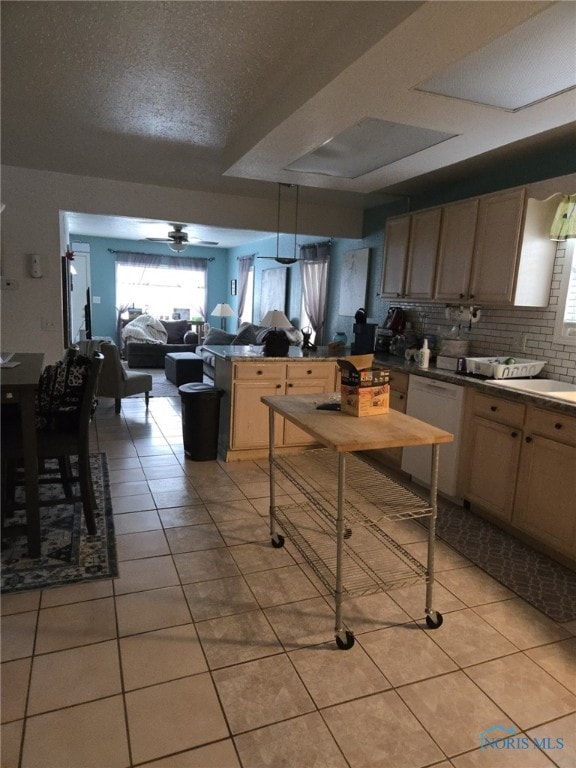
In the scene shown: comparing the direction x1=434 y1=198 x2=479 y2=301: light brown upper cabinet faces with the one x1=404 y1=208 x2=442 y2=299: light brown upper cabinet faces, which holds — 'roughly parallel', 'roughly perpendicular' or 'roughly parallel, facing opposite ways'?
roughly parallel

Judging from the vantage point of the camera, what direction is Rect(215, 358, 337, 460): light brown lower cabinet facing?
facing the viewer

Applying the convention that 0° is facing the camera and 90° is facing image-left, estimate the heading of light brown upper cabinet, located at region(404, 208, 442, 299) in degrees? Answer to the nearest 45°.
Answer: approximately 45°

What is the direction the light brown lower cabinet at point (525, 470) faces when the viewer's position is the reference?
facing the viewer and to the left of the viewer

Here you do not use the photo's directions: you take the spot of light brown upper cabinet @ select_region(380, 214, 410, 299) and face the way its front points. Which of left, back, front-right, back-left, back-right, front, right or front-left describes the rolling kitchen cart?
front-left

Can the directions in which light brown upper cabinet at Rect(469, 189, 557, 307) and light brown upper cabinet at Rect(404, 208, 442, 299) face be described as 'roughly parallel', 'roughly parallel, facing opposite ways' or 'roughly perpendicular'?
roughly parallel

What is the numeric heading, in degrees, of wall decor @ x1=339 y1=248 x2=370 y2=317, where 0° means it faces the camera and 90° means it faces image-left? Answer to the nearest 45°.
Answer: approximately 45°

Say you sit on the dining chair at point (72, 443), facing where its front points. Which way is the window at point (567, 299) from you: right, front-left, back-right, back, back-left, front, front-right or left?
back

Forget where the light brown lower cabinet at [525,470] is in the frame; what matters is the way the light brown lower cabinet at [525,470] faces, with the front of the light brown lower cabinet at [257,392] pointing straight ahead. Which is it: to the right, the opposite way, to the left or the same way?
to the right

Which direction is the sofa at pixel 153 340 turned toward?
toward the camera

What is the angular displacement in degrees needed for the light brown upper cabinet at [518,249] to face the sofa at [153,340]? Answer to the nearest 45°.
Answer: approximately 90° to its right

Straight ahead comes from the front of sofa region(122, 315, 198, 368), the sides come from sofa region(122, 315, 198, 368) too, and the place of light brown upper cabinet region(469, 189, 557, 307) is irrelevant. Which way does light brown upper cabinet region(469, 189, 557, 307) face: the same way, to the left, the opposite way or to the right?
to the right

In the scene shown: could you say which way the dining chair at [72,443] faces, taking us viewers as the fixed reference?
facing to the left of the viewer

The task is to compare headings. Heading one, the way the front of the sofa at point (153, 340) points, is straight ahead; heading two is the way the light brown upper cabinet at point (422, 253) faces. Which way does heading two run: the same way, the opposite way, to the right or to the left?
to the right

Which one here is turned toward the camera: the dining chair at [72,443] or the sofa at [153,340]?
the sofa

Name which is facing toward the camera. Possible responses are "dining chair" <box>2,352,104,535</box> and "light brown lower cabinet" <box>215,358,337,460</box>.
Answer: the light brown lower cabinet

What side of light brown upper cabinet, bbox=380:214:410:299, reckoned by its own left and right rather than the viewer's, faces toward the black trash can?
front

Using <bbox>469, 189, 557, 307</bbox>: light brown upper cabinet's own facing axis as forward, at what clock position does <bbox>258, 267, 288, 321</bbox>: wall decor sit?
The wall decor is roughly at 3 o'clock from the light brown upper cabinet.

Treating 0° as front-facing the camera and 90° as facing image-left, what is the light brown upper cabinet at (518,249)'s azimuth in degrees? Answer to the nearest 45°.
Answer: approximately 45°
